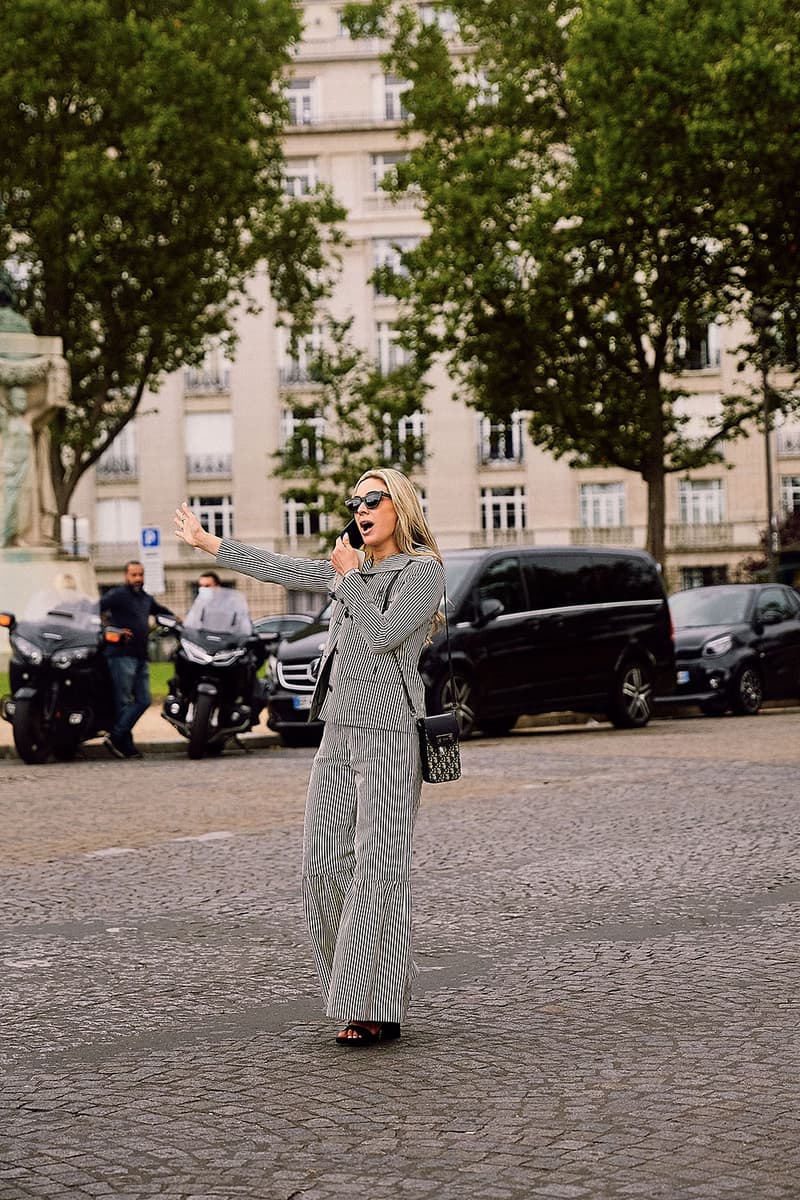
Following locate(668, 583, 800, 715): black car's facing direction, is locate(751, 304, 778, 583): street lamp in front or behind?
behind

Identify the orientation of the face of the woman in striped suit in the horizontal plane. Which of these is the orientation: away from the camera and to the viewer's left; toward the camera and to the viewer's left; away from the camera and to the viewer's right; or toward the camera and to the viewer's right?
toward the camera and to the viewer's left

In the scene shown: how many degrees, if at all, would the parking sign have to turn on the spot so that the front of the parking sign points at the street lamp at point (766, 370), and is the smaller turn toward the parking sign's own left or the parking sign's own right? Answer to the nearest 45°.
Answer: approximately 135° to the parking sign's own left

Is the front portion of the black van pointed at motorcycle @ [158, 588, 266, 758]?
yes

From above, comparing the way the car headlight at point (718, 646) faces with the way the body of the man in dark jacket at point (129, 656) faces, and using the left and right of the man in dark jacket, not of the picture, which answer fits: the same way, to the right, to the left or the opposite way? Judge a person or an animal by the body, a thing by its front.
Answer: to the right

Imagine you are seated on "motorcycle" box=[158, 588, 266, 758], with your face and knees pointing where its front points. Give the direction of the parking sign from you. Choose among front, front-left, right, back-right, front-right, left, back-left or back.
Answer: back

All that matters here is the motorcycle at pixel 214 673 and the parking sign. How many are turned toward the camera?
2

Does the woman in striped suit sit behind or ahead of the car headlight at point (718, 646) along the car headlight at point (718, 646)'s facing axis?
ahead

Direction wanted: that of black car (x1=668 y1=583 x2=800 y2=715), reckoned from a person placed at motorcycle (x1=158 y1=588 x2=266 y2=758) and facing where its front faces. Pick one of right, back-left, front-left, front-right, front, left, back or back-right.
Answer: back-left

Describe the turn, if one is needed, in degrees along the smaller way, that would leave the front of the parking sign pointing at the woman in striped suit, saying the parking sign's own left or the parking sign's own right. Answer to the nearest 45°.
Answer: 0° — it already faces them

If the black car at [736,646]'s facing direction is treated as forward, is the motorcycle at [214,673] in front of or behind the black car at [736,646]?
in front

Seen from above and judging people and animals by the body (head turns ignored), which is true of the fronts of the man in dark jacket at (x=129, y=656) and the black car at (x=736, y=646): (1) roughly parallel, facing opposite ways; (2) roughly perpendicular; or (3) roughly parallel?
roughly perpendicular

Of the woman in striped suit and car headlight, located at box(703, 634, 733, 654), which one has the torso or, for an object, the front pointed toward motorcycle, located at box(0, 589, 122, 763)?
the car headlight
